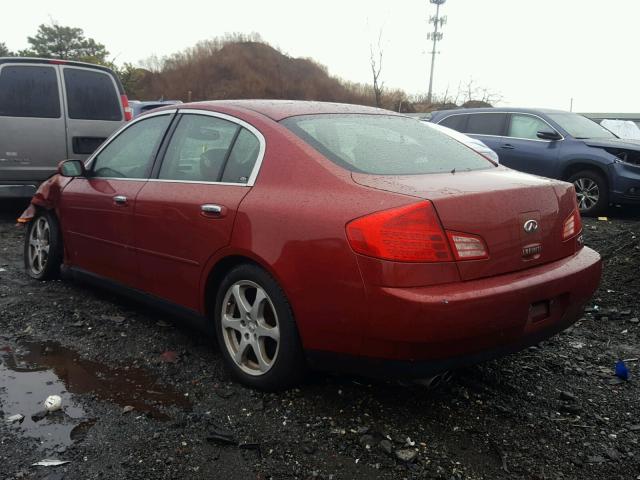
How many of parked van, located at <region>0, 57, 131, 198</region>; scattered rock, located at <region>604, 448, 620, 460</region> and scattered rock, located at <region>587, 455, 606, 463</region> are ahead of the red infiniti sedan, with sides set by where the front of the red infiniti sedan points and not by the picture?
1

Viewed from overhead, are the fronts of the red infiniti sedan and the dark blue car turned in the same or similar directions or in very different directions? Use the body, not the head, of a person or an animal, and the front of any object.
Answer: very different directions

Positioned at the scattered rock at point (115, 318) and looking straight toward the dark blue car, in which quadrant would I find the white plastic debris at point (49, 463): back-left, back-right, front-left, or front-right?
back-right

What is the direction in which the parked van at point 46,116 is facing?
away from the camera

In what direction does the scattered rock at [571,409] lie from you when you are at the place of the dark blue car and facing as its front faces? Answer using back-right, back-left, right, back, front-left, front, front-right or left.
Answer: front-right

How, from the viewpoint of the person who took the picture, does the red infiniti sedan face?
facing away from the viewer and to the left of the viewer

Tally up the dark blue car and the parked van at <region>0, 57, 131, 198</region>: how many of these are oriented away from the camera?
1

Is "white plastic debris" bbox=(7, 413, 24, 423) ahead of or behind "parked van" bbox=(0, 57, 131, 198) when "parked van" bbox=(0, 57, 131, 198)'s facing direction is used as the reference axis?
behind

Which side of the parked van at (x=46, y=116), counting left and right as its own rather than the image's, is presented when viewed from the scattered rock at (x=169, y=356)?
back
